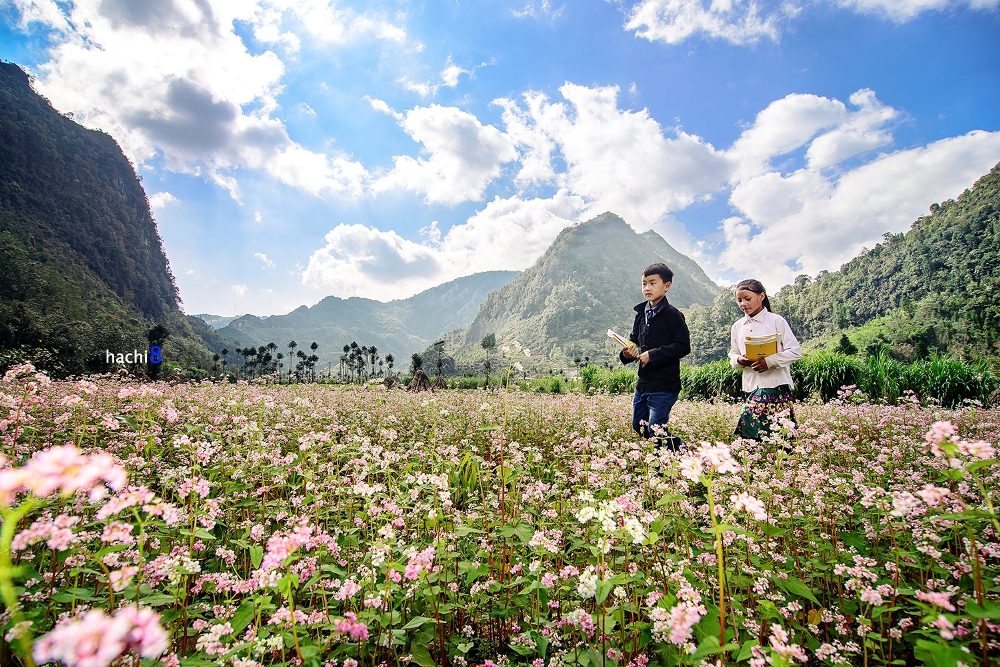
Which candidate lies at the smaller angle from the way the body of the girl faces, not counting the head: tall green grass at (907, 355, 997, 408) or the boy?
the boy

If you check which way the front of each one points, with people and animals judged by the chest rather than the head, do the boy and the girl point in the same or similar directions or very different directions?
same or similar directions

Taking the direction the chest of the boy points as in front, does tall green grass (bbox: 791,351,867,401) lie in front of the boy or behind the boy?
behind

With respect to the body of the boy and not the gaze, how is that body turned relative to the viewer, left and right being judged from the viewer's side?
facing the viewer and to the left of the viewer

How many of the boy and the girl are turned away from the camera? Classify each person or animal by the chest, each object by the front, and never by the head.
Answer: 0

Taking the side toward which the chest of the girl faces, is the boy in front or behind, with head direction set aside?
in front

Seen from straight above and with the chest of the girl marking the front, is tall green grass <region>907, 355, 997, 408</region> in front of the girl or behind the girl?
behind

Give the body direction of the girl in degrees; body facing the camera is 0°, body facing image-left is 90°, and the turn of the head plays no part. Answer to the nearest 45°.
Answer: approximately 45°

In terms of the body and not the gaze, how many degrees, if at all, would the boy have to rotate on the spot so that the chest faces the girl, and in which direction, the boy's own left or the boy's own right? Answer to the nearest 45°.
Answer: approximately 135° to the boy's own left

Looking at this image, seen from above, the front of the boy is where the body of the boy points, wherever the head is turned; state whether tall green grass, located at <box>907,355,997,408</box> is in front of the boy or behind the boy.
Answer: behind

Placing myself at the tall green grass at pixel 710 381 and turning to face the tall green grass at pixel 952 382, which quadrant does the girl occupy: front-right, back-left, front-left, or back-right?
front-right

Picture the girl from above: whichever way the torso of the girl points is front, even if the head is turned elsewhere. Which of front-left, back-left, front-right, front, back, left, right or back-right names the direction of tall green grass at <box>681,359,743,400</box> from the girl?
back-right

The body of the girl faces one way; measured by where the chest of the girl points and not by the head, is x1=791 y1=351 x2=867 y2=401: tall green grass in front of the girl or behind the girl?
behind
